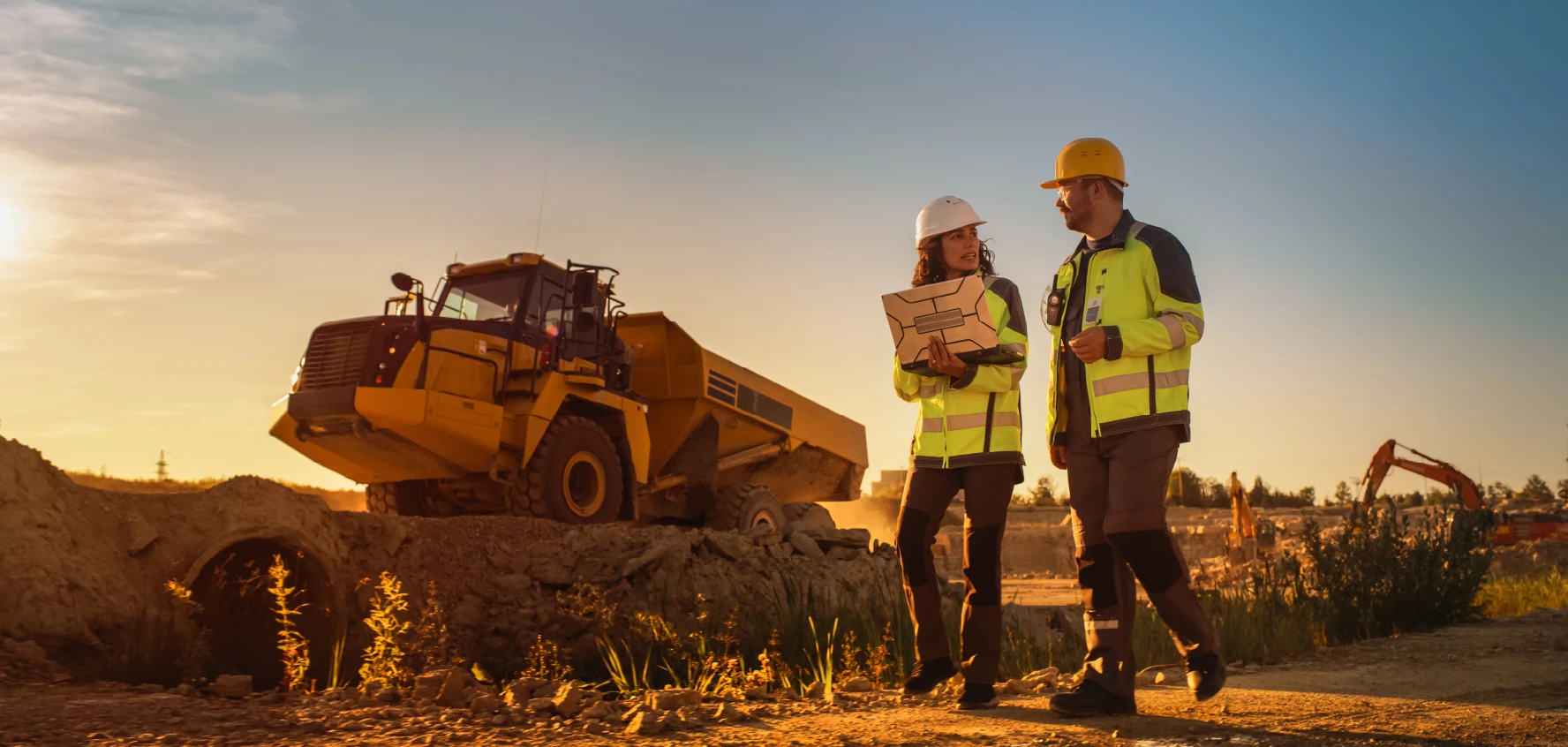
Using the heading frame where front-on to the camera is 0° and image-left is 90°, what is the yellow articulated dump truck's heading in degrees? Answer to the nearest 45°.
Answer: approximately 45°

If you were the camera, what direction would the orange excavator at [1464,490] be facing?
facing to the left of the viewer

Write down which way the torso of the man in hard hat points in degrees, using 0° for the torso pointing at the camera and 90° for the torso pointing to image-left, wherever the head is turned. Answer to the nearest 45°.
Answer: approximately 45°

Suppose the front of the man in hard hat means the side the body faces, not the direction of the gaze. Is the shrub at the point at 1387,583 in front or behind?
behind

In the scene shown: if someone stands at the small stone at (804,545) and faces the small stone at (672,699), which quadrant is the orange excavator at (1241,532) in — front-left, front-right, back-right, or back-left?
back-left

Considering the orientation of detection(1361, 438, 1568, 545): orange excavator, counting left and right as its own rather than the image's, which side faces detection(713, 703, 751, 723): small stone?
left

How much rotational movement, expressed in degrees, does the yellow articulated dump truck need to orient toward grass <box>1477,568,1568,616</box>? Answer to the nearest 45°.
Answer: approximately 135° to its left

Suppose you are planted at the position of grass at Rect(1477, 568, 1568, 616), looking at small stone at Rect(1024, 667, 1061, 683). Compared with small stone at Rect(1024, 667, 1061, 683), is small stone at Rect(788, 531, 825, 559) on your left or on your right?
right

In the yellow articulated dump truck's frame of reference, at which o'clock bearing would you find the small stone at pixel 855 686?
The small stone is roughly at 10 o'clock from the yellow articulated dump truck.

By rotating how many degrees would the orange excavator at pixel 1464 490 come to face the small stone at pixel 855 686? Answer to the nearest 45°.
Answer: approximately 90° to its left

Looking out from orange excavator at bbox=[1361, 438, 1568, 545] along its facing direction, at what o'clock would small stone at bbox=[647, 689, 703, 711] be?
The small stone is roughly at 9 o'clock from the orange excavator.

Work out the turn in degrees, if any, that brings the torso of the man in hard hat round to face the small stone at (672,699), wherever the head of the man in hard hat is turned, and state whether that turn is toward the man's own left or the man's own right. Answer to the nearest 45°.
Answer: approximately 45° to the man's own right
